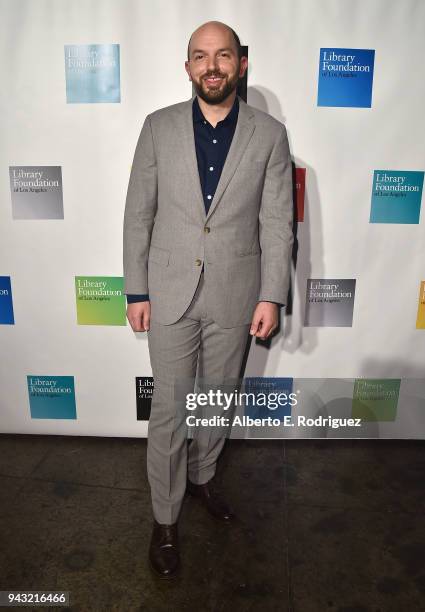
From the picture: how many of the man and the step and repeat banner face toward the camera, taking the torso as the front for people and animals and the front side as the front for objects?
2

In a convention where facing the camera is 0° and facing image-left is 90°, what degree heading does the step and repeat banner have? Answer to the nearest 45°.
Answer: approximately 0°

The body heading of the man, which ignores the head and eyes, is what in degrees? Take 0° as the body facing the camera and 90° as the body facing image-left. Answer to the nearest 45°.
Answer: approximately 0°
